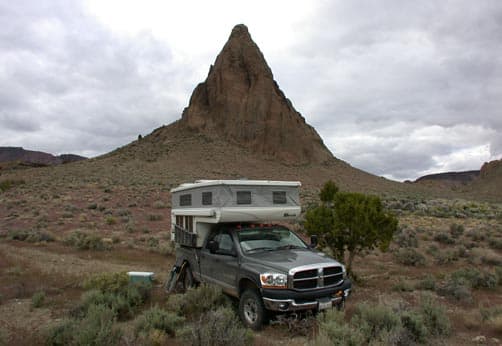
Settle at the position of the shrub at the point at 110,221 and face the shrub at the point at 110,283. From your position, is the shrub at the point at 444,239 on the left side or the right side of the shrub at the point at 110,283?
left

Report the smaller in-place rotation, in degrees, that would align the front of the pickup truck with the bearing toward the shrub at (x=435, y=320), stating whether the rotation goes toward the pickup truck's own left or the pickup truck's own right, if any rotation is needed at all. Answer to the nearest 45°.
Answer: approximately 45° to the pickup truck's own left

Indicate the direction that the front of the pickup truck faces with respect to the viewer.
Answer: facing the viewer and to the right of the viewer

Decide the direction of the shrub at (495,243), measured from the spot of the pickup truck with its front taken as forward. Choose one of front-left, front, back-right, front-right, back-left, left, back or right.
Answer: left

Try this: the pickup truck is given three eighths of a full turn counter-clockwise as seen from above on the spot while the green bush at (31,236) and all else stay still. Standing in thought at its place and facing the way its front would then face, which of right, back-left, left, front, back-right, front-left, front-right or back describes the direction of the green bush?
front-left

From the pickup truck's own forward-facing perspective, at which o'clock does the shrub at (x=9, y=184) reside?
The shrub is roughly at 6 o'clock from the pickup truck.

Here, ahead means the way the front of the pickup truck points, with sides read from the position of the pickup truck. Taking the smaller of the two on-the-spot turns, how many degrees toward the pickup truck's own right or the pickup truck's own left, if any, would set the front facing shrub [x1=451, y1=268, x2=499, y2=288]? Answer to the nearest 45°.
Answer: approximately 90° to the pickup truck's own left

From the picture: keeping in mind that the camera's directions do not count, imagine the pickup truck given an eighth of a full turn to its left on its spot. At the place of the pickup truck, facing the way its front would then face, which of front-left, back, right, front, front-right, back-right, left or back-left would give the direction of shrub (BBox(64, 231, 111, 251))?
back-left

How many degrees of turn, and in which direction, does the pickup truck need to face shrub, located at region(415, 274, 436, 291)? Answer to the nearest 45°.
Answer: approximately 90° to its left

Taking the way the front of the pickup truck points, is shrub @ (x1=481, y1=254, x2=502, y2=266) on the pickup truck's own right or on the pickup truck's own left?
on the pickup truck's own left

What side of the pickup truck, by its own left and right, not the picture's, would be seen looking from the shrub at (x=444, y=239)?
left

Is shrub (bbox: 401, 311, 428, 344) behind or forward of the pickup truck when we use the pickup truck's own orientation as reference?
forward

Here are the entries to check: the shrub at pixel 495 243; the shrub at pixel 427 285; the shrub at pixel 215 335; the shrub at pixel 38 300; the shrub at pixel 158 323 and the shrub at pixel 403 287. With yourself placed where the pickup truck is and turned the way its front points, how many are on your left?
3

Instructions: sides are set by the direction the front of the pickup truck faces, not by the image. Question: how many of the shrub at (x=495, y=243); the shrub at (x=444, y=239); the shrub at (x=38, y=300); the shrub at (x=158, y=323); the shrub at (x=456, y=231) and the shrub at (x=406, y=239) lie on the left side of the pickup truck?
4

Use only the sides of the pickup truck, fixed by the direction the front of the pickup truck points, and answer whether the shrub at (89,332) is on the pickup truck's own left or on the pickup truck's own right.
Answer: on the pickup truck's own right

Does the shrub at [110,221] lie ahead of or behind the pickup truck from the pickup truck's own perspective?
behind

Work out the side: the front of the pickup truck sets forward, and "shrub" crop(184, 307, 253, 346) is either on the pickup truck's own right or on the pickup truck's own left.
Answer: on the pickup truck's own right

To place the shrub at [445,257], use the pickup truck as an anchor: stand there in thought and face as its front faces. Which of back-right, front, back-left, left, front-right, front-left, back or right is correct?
left

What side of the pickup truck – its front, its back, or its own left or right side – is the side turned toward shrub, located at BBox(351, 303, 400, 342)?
front

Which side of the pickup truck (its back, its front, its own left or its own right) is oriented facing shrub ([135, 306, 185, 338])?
right
